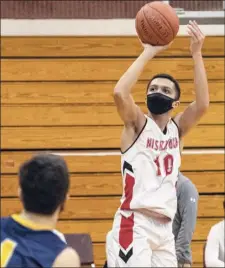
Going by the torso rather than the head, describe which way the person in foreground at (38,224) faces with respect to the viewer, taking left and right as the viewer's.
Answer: facing away from the viewer and to the right of the viewer

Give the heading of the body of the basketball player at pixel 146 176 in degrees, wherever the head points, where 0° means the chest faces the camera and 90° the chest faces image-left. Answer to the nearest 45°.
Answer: approximately 315°

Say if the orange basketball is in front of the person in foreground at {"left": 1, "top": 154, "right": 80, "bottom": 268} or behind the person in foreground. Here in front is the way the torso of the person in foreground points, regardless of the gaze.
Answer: in front

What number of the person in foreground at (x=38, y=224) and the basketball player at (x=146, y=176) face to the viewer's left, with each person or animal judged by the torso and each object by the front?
0

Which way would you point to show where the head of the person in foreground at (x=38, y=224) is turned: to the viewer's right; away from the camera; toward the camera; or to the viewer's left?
away from the camera

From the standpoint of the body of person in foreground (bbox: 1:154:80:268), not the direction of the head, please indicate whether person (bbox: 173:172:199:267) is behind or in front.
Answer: in front

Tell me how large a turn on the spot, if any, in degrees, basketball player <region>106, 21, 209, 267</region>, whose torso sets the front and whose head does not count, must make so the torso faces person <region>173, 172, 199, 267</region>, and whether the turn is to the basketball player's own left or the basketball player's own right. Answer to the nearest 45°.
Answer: approximately 135° to the basketball player's own left

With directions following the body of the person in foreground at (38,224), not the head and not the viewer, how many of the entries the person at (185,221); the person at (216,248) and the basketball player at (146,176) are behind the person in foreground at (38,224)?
0

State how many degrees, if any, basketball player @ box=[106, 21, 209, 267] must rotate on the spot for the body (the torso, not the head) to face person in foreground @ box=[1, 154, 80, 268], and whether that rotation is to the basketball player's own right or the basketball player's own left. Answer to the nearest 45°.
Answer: approximately 45° to the basketball player's own right

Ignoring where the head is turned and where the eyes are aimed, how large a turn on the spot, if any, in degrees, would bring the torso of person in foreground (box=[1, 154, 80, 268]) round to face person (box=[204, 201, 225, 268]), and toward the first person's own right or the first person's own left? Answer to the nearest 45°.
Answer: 0° — they already face them
